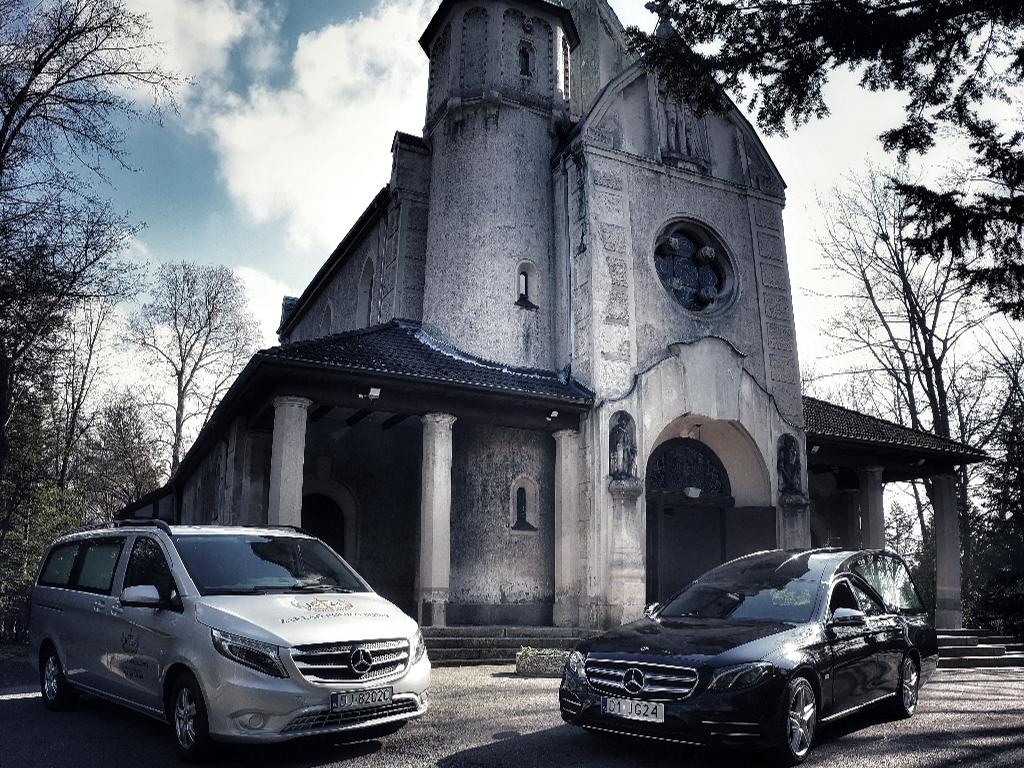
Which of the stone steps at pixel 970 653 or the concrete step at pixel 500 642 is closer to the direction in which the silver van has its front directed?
the stone steps

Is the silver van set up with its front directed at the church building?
no

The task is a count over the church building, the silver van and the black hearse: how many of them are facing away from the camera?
0

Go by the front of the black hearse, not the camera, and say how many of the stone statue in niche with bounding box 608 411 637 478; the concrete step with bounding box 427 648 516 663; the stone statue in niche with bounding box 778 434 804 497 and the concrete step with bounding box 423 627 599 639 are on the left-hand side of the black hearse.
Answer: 0

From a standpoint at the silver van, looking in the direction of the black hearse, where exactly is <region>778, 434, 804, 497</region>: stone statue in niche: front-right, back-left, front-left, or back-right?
front-left

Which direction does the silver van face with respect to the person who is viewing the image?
facing the viewer and to the right of the viewer

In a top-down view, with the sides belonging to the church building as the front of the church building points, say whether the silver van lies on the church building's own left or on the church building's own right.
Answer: on the church building's own right

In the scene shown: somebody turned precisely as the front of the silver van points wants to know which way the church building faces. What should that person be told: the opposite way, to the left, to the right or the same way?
the same way

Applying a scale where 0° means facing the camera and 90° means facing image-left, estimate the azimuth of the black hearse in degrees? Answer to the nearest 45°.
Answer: approximately 45°

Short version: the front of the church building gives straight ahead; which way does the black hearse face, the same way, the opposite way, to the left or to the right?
to the right

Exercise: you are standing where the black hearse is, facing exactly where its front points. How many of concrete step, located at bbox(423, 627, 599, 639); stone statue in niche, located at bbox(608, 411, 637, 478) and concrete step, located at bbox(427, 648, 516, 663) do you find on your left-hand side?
0

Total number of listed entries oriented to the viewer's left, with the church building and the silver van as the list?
0

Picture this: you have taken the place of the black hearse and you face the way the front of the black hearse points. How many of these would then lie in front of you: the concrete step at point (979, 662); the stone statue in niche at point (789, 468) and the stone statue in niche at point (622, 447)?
0

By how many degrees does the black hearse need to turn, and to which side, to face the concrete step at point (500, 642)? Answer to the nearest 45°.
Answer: approximately 90° to its right

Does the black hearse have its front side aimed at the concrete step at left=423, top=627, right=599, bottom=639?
no

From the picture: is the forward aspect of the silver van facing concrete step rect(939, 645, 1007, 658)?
no

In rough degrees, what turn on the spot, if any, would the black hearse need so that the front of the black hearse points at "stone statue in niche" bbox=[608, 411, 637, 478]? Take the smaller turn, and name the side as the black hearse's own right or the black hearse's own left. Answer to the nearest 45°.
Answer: approximately 135° to the black hearse's own right
